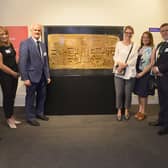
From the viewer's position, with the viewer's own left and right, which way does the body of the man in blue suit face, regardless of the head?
facing the viewer and to the right of the viewer

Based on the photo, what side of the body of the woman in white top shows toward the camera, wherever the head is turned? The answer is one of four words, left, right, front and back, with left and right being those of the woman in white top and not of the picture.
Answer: front

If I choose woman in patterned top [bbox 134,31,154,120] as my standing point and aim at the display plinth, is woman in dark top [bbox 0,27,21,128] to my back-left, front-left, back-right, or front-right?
front-left

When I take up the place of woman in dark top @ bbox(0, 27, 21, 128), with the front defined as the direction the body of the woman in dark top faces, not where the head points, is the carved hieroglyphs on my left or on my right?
on my left

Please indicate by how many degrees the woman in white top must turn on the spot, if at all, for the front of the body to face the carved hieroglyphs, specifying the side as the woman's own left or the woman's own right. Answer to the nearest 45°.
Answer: approximately 135° to the woman's own right

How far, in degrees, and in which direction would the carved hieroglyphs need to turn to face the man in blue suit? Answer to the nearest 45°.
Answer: approximately 45° to its right

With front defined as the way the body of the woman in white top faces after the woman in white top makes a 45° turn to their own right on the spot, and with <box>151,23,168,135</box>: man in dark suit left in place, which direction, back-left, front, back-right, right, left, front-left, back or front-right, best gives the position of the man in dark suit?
left

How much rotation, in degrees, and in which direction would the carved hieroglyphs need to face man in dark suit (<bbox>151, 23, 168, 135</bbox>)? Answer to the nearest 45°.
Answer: approximately 45° to its left

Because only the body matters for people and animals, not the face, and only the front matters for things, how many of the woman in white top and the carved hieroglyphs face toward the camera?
2

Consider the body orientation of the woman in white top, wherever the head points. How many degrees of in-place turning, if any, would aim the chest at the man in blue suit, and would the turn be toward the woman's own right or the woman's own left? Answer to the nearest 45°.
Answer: approximately 90° to the woman's own right

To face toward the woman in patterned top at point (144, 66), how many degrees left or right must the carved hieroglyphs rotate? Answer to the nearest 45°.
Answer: approximately 45° to its left

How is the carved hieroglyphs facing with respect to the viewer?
toward the camera
